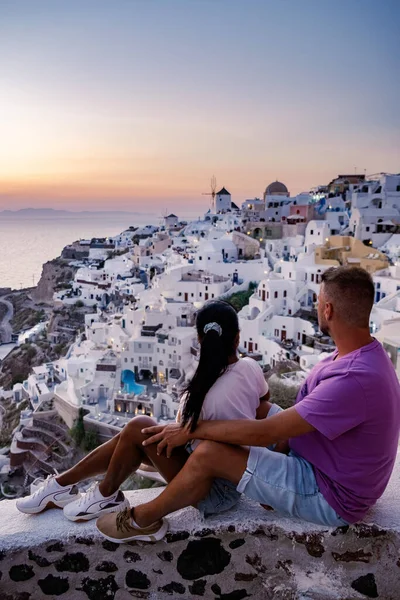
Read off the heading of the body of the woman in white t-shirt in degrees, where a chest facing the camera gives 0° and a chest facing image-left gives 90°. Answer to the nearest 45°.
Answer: approximately 180°

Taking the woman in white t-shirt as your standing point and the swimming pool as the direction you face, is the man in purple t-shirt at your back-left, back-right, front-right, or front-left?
back-right

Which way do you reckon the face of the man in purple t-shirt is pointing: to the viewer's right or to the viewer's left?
to the viewer's left

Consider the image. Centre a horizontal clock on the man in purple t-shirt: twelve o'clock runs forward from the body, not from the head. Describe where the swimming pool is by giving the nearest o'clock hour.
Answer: The swimming pool is roughly at 1 o'clock from the man in purple t-shirt.

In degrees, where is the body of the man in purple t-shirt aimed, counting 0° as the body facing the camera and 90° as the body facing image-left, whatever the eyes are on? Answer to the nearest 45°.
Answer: approximately 135°
